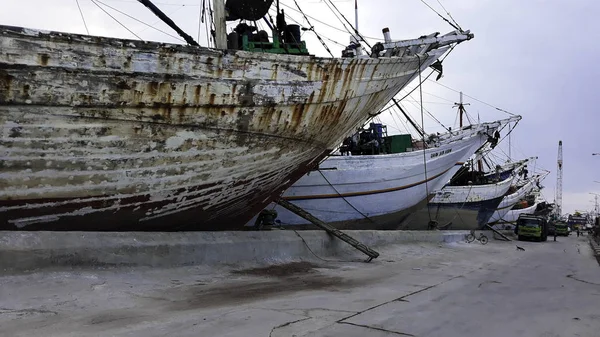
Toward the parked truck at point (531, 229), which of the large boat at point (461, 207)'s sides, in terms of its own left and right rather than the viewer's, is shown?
front

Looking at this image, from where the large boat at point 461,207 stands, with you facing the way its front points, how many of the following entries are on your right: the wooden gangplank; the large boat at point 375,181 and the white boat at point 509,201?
2

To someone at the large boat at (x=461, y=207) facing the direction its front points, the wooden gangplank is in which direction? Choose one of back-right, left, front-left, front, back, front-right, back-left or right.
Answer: right

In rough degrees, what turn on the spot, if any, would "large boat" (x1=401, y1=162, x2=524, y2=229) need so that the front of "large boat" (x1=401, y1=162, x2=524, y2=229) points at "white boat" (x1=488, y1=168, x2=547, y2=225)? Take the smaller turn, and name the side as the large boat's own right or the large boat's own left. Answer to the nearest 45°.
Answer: approximately 90° to the large boat's own left

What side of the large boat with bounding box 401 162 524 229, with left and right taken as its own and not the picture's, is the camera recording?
right

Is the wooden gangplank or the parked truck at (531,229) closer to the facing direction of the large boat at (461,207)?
the parked truck

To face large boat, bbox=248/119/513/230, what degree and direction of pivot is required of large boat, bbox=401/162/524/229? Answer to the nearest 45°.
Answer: approximately 90° to its right
